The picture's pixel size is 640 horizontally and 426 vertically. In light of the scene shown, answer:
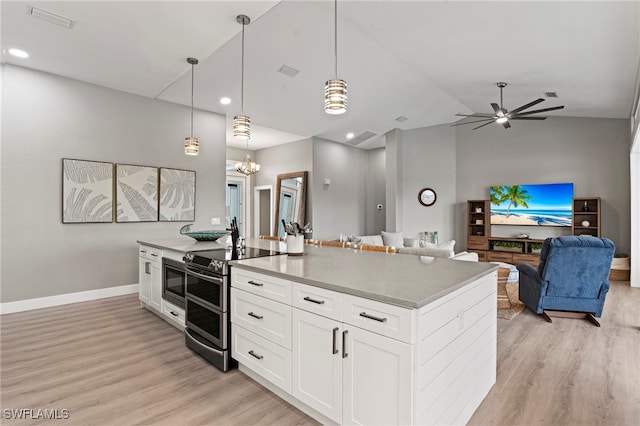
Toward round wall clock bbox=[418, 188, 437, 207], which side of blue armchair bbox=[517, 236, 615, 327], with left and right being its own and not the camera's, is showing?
front

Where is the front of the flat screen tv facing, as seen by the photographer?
facing the viewer

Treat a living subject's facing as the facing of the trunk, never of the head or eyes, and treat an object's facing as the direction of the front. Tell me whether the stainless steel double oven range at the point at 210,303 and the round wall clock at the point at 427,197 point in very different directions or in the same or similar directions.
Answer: same or similar directions

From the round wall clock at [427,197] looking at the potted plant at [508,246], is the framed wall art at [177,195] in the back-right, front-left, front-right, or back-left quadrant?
back-right

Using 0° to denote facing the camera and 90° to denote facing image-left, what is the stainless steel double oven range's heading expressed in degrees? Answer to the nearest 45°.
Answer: approximately 45°

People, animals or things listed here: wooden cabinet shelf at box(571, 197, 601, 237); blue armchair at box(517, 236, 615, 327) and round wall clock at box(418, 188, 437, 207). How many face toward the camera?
2

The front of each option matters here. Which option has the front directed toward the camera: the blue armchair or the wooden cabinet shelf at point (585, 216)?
the wooden cabinet shelf

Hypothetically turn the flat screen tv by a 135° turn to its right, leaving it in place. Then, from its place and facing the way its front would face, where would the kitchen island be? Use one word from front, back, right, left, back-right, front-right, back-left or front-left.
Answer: back-left

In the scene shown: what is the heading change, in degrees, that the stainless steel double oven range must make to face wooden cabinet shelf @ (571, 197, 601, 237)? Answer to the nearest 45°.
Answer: approximately 135° to its left

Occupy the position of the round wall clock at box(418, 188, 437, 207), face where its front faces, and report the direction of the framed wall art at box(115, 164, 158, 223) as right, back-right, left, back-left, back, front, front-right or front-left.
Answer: front-right

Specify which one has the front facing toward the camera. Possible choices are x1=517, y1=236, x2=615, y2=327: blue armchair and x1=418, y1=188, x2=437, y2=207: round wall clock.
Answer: the round wall clock

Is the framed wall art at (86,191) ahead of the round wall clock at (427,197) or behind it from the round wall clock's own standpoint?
ahead

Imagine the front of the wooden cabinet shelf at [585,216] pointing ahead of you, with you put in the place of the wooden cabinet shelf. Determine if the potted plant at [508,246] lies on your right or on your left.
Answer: on your right

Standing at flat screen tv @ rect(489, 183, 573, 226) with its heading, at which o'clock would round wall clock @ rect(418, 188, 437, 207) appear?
The round wall clock is roughly at 3 o'clock from the flat screen tv.

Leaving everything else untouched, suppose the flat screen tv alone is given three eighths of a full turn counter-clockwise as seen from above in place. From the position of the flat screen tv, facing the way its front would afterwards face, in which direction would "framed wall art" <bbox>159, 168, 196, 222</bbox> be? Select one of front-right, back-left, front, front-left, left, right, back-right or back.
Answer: back

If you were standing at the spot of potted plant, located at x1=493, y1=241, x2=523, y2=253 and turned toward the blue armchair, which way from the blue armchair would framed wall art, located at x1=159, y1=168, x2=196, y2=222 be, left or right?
right
